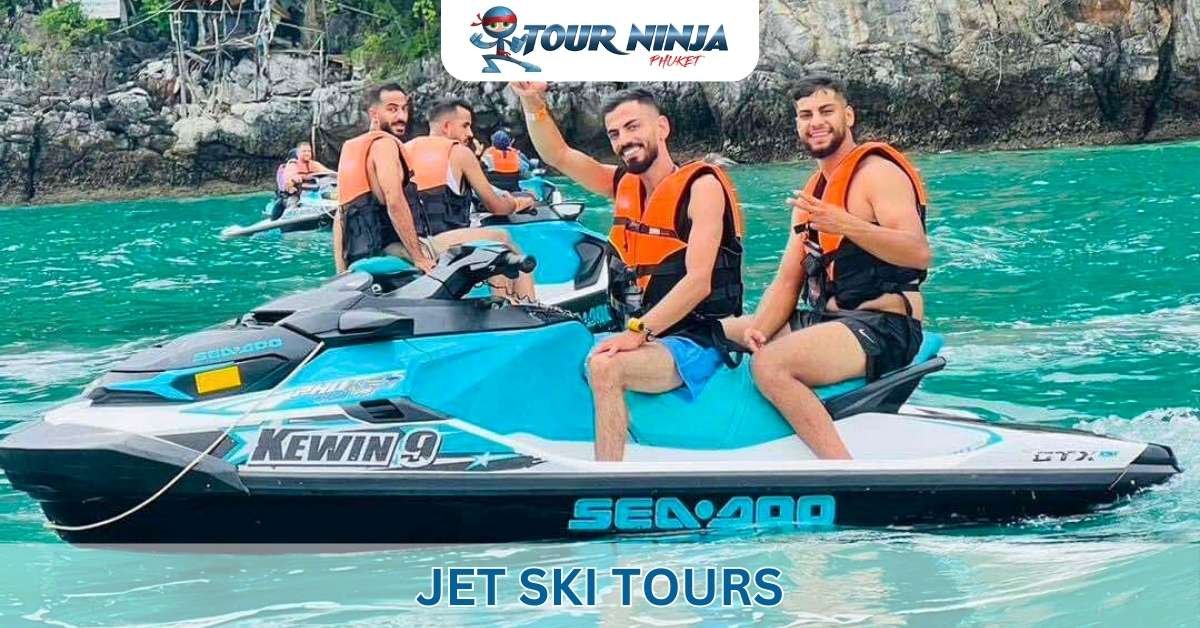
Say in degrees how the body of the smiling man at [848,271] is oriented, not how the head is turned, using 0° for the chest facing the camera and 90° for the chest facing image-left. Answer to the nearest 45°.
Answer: approximately 45°

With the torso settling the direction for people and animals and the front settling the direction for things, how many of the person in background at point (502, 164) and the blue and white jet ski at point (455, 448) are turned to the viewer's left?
1

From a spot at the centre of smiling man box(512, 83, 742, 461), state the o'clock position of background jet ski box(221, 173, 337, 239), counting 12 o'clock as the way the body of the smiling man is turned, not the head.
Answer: The background jet ski is roughly at 4 o'clock from the smiling man.

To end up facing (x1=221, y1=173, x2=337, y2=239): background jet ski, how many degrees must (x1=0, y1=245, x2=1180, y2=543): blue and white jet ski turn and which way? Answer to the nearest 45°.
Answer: approximately 90° to its right

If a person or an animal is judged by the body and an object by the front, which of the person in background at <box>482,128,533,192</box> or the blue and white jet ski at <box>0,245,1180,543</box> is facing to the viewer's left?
the blue and white jet ski

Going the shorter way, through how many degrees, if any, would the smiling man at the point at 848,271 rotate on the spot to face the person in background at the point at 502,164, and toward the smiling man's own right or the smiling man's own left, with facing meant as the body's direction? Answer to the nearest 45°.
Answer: approximately 135° to the smiling man's own right

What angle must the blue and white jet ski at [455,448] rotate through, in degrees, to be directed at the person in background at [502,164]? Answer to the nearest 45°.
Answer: approximately 90° to its right

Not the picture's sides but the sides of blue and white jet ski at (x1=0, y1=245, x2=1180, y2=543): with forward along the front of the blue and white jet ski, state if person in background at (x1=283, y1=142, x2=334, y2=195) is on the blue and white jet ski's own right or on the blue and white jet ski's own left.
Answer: on the blue and white jet ski's own right

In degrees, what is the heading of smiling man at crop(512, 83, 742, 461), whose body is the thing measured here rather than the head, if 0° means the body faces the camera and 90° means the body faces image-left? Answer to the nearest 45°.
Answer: approximately 45°

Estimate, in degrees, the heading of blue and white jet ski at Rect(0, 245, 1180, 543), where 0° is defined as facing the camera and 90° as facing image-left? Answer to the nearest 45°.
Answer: approximately 90°
